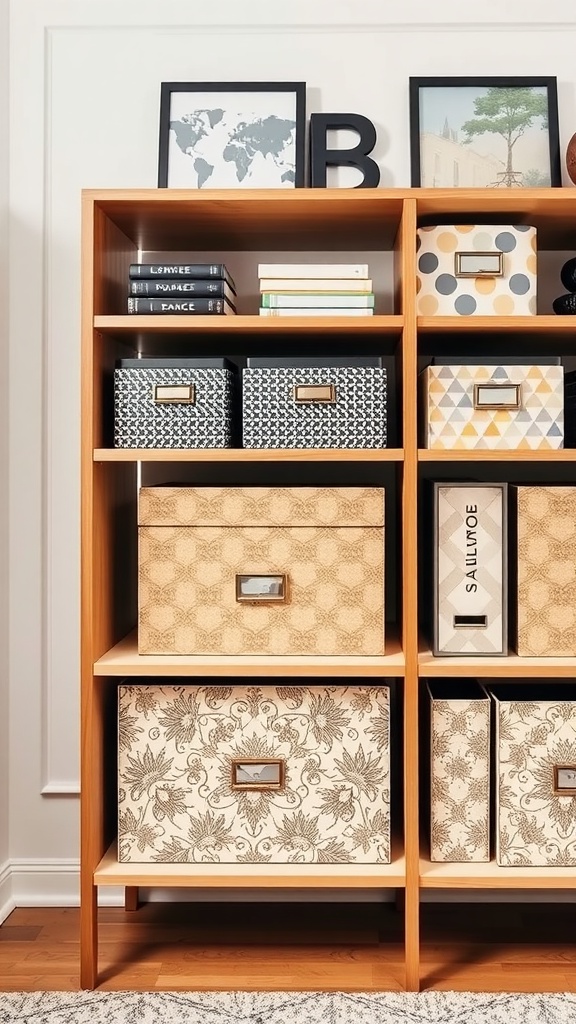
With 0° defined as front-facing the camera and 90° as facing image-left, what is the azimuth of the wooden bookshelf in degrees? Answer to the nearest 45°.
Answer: approximately 0°

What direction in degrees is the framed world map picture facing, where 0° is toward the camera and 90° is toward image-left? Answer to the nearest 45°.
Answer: approximately 0°

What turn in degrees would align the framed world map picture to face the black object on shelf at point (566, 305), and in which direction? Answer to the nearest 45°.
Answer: approximately 90° to its left
